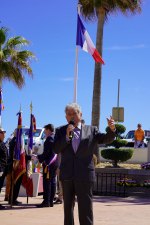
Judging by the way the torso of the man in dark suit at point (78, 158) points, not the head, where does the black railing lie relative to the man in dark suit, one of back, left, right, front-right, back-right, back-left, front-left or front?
back

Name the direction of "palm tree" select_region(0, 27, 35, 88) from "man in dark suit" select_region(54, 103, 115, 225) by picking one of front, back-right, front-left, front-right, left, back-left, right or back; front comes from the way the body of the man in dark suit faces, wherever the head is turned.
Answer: back

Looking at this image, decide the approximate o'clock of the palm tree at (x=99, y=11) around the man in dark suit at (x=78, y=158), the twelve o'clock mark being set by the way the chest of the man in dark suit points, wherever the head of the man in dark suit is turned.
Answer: The palm tree is roughly at 6 o'clock from the man in dark suit.

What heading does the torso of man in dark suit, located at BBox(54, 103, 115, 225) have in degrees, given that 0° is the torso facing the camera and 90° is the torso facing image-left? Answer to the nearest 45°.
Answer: approximately 0°

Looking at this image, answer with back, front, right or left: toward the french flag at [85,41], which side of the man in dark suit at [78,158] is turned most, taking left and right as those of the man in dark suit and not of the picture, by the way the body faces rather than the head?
back
